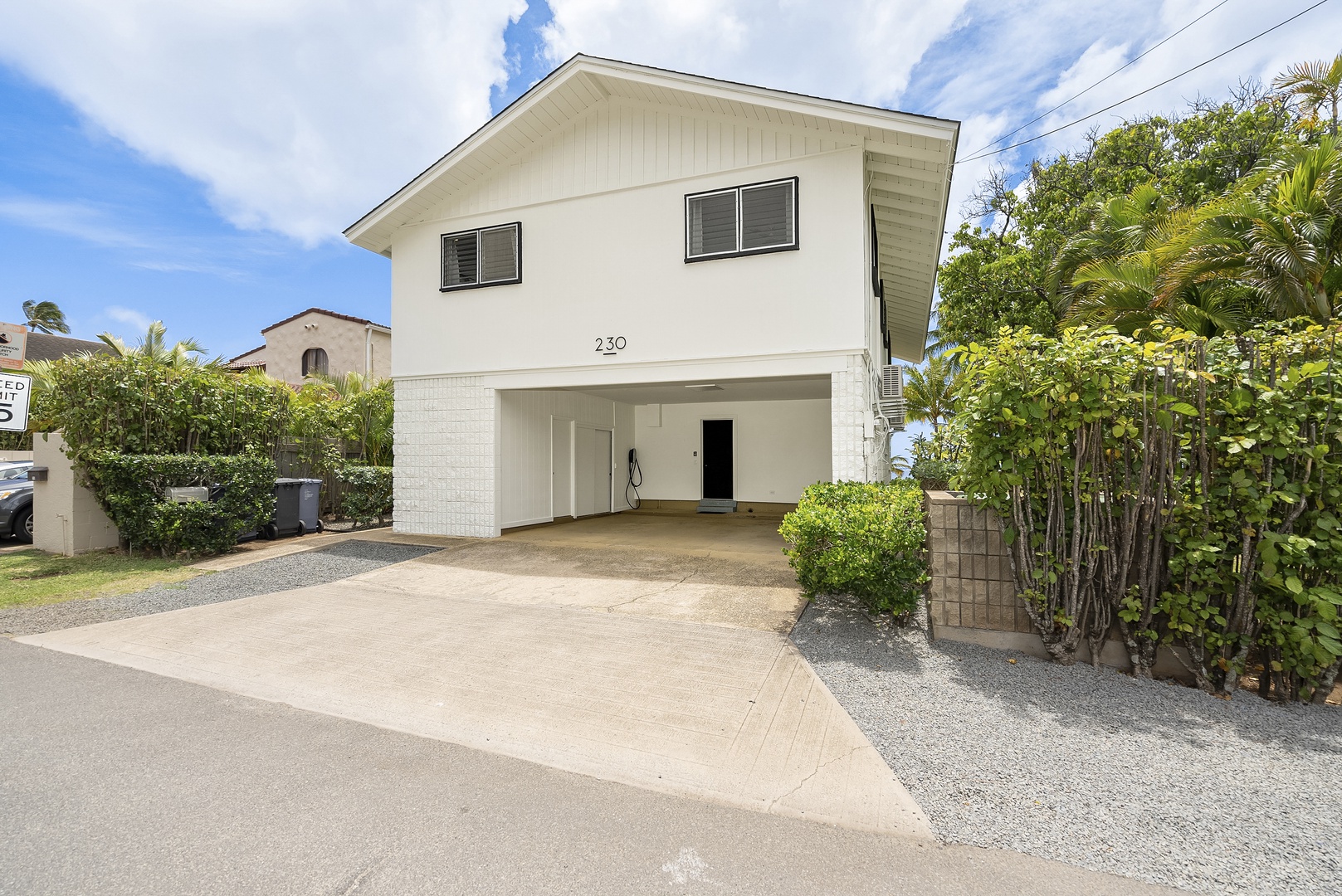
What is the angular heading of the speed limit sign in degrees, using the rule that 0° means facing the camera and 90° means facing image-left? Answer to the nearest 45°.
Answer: approximately 0°

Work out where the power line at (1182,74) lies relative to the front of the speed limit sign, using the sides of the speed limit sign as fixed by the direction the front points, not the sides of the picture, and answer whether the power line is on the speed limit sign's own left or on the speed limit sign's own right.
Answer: on the speed limit sign's own left

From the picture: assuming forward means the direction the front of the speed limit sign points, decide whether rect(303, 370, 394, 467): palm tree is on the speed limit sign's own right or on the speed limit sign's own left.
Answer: on the speed limit sign's own left

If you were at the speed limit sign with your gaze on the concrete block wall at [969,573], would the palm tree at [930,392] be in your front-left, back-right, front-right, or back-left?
front-left

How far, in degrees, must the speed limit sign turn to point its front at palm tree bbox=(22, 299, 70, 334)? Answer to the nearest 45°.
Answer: approximately 180°

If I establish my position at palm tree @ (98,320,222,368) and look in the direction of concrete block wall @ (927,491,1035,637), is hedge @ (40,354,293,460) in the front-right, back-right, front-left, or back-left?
front-right

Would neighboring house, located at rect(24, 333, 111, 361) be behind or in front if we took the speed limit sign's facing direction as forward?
behind

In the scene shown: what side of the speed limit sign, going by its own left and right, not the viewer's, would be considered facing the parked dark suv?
back

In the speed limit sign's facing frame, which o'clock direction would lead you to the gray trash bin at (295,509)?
The gray trash bin is roughly at 9 o'clock from the speed limit sign.

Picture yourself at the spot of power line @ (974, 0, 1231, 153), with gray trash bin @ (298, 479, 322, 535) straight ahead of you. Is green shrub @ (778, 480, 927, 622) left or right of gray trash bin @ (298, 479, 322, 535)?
left

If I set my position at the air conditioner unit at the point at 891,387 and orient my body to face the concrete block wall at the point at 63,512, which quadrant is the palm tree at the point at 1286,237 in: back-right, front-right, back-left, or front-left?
back-left
